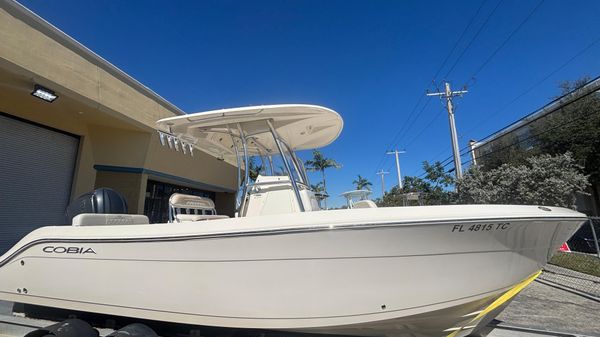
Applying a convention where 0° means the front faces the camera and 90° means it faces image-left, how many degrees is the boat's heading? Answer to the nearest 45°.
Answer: approximately 270°

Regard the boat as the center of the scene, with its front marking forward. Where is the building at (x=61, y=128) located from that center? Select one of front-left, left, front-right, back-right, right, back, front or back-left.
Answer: back-left

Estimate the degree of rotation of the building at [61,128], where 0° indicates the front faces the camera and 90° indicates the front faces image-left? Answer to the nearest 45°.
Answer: approximately 315°

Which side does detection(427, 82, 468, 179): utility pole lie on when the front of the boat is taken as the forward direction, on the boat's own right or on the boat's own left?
on the boat's own left

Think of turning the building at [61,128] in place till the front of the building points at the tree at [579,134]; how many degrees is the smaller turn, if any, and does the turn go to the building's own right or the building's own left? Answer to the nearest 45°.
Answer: approximately 45° to the building's own left

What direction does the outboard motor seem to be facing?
to the viewer's right

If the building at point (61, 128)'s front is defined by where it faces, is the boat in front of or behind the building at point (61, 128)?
in front

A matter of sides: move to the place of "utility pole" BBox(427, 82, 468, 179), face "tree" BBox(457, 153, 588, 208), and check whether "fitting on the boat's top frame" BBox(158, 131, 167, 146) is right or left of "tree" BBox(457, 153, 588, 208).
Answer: right
